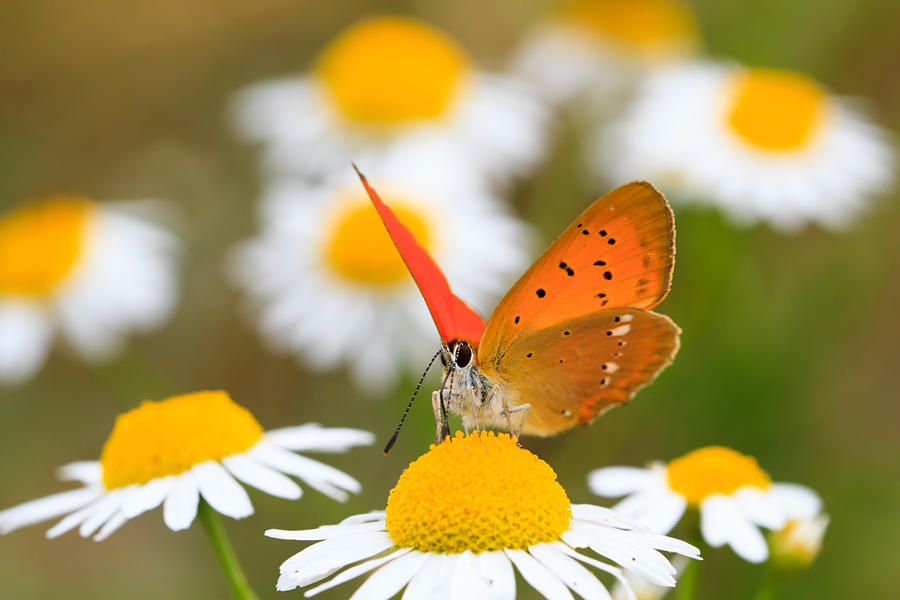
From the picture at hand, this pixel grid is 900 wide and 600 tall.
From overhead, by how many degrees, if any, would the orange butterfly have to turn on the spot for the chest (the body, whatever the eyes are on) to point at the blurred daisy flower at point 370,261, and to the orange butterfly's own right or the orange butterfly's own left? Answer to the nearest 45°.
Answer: approximately 135° to the orange butterfly's own right

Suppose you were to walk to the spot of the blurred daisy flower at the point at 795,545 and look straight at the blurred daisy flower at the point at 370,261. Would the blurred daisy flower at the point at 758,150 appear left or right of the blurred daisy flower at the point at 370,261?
right

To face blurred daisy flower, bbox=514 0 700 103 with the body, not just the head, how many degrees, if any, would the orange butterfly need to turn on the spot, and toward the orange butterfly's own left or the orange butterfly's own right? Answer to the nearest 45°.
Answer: approximately 135° to the orange butterfly's own right

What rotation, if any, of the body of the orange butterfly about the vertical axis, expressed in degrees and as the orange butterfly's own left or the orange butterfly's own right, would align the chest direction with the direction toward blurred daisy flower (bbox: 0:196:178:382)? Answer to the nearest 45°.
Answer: approximately 90° to the orange butterfly's own right

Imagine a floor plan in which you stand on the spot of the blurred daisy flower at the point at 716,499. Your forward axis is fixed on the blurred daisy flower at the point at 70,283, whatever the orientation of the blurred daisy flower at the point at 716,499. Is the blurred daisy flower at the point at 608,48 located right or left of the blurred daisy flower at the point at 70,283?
right

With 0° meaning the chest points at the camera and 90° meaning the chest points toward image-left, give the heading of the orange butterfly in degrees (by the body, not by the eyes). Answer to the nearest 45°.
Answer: approximately 45°
